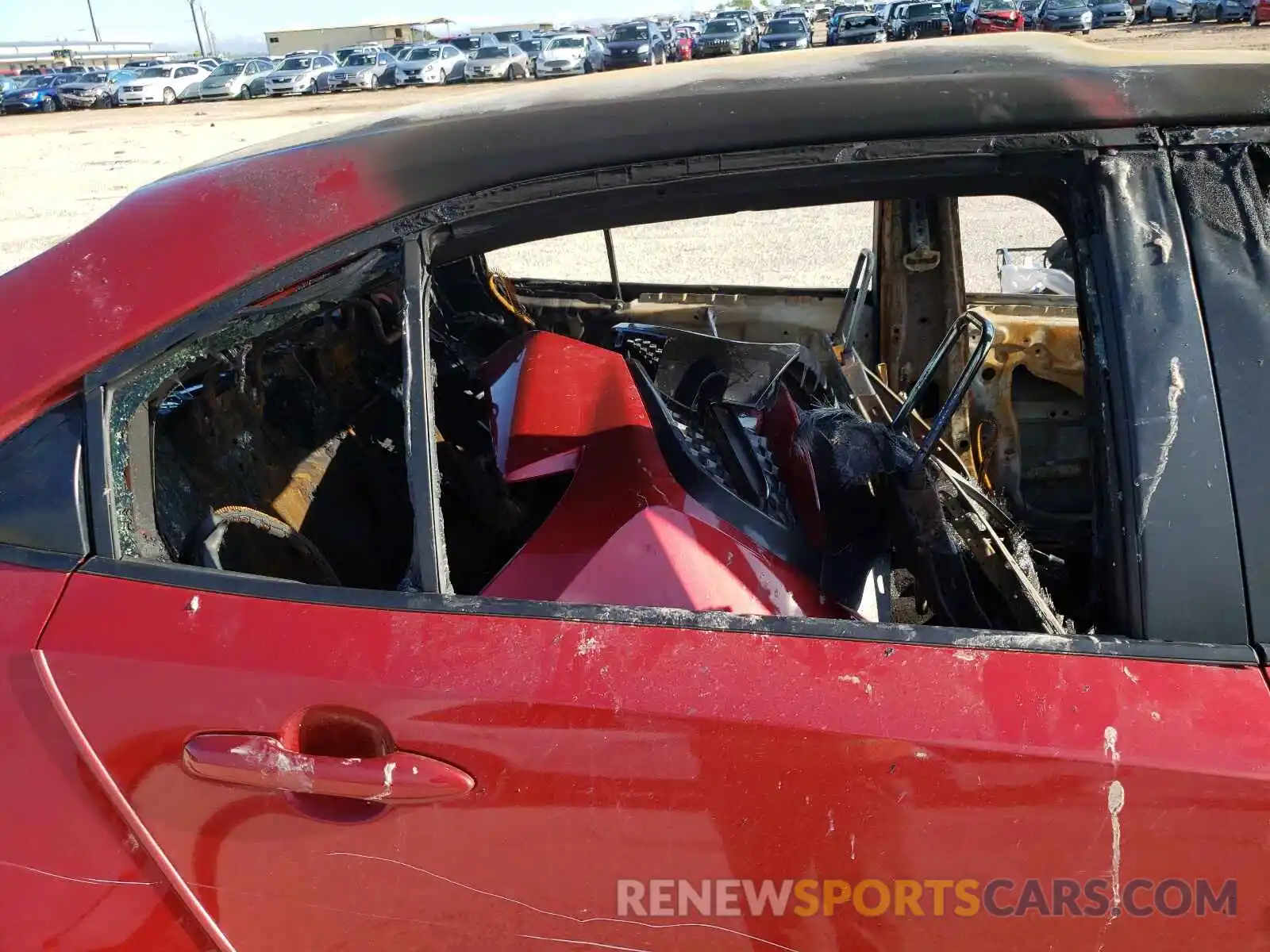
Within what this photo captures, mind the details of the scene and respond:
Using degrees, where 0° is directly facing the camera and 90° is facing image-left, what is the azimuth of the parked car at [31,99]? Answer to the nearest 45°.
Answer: approximately 45°

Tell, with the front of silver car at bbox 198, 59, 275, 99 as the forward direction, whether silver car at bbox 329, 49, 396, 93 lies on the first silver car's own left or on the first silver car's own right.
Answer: on the first silver car's own left

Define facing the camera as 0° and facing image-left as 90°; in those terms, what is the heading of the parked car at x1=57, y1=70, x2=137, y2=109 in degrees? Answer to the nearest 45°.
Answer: approximately 45°

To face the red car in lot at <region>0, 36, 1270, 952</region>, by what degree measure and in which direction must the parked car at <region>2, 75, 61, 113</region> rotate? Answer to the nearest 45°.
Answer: approximately 45° to its left

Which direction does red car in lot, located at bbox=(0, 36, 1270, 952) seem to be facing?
to the viewer's right

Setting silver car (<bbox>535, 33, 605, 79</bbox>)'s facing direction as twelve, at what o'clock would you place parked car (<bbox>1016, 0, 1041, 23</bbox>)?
The parked car is roughly at 8 o'clock from the silver car.

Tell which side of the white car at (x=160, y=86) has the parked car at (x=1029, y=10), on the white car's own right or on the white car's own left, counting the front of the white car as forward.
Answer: on the white car's own left

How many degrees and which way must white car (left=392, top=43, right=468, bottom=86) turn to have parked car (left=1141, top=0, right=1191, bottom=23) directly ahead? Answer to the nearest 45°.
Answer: approximately 135° to its left

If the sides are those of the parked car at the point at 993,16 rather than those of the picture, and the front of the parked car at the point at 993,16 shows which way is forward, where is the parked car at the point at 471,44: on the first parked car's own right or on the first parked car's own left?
on the first parked car's own right
